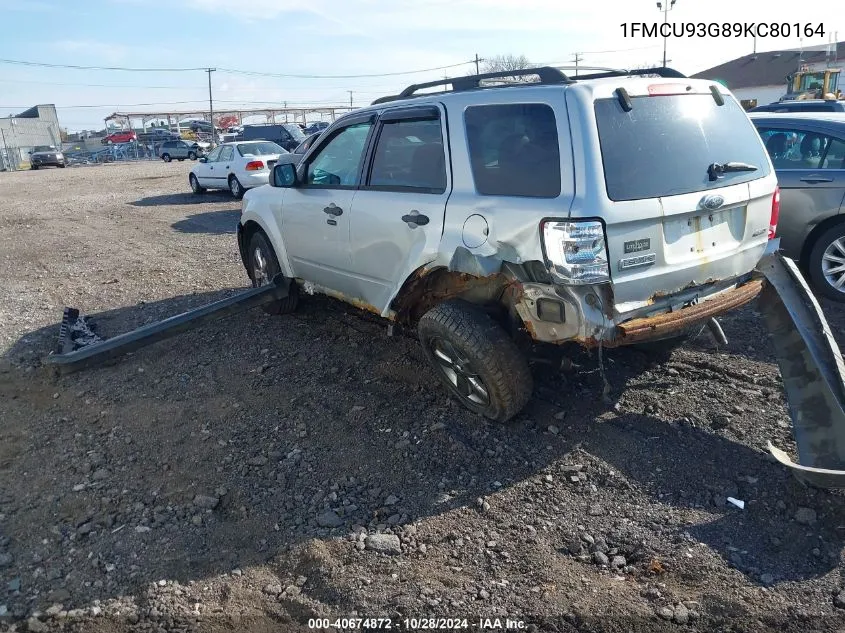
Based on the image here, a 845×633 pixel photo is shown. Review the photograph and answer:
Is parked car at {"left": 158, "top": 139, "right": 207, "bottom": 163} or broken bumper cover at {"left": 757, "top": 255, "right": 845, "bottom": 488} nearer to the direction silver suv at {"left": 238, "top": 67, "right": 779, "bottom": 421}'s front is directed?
the parked car

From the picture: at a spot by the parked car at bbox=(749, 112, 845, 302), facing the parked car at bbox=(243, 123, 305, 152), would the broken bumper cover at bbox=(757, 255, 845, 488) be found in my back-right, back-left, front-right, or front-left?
back-left

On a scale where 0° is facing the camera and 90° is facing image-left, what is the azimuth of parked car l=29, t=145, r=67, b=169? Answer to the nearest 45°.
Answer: approximately 0°

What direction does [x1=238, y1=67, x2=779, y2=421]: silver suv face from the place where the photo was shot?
facing away from the viewer and to the left of the viewer

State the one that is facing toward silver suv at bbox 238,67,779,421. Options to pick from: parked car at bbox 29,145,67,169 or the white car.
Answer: the parked car

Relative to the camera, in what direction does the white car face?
facing away from the viewer and to the left of the viewer

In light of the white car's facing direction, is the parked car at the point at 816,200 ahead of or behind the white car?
behind

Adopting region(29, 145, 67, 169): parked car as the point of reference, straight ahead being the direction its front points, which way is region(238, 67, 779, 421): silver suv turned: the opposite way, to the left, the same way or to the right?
the opposite way

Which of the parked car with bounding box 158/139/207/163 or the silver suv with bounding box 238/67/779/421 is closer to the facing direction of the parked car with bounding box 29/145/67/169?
the silver suv

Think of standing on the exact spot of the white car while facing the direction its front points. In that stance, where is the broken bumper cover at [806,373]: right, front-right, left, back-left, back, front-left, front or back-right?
back-left
